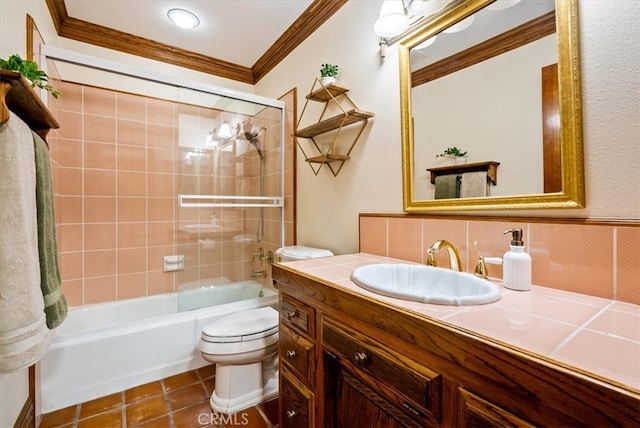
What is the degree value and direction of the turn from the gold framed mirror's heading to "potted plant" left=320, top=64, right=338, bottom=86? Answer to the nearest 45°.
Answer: approximately 45° to its right

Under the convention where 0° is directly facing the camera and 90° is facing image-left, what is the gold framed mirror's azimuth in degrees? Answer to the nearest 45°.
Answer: approximately 45°

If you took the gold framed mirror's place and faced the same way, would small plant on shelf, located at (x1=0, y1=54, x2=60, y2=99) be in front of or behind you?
in front

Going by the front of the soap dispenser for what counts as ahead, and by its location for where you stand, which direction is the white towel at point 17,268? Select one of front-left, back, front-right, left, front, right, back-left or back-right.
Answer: front-left

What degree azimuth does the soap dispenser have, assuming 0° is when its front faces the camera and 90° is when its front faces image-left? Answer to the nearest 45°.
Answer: approximately 90°

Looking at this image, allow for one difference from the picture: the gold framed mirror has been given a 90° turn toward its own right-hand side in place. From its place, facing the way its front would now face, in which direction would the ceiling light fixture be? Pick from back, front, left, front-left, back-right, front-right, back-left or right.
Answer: front-left

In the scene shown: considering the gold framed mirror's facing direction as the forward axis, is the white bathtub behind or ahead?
ahead

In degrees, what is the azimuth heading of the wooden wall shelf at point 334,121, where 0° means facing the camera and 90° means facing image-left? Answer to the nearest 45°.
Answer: approximately 45°
